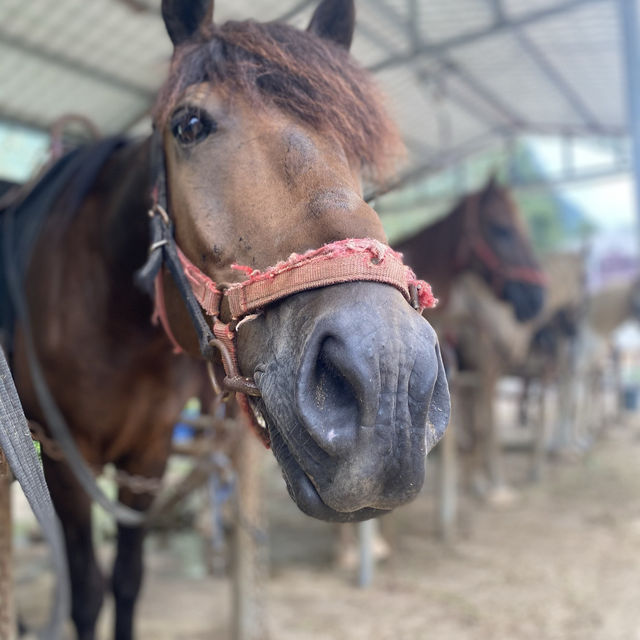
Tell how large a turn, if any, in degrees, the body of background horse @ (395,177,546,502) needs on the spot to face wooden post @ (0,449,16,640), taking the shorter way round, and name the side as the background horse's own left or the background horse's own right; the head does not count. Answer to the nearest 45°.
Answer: approximately 90° to the background horse's own right

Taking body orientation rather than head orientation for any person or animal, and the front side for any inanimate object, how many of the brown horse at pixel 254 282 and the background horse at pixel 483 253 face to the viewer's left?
0

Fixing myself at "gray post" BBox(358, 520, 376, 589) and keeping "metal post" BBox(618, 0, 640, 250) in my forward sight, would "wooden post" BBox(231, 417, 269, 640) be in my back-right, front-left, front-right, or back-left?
back-right

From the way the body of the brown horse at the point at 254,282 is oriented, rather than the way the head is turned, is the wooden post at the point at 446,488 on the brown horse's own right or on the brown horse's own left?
on the brown horse's own left

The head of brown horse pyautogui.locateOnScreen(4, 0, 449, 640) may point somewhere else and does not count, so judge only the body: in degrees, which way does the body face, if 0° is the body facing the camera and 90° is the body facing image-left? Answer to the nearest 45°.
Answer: approximately 315°

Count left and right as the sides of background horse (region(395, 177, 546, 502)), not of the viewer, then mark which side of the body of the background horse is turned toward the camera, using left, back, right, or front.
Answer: right

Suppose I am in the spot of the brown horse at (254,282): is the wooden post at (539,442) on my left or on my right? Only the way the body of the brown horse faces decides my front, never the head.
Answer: on my left

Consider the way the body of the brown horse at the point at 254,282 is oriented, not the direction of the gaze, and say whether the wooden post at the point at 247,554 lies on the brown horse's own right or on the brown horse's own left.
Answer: on the brown horse's own left
